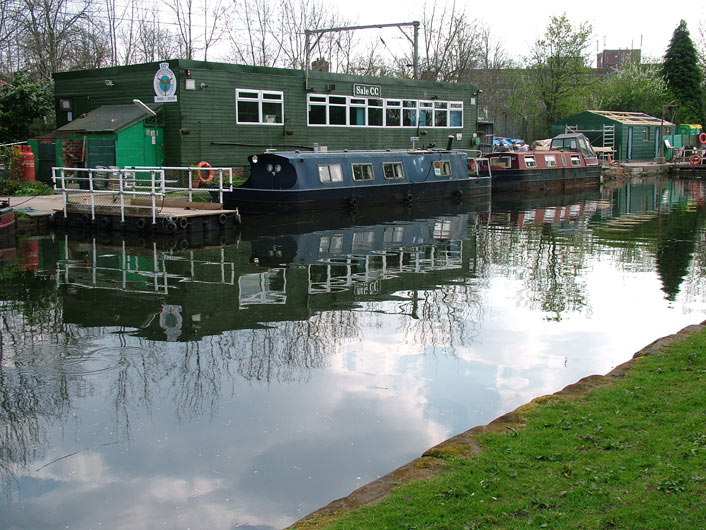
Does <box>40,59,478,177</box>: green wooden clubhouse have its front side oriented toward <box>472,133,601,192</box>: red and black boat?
no

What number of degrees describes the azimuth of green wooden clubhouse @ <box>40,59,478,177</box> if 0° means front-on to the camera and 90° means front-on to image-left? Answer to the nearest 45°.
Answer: approximately 315°

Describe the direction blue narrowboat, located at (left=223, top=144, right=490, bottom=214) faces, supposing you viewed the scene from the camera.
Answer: facing the viewer and to the left of the viewer

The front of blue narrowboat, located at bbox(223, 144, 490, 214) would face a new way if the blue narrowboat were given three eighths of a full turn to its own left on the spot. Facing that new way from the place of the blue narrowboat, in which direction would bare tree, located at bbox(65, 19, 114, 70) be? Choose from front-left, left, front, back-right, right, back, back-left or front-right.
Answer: back-left

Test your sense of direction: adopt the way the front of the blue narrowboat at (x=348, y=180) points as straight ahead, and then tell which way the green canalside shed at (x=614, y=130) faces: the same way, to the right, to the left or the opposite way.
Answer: to the left

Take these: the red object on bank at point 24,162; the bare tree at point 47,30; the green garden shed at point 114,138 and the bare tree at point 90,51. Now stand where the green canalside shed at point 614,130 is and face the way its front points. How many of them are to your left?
0

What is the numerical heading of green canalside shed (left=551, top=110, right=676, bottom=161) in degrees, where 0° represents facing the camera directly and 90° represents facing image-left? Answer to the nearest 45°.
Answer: approximately 315°

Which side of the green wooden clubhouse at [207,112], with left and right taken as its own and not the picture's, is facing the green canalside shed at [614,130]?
left

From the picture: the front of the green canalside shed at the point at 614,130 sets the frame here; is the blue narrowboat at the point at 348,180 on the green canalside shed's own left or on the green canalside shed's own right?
on the green canalside shed's own right

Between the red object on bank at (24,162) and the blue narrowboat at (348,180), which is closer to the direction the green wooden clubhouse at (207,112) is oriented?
the blue narrowboat

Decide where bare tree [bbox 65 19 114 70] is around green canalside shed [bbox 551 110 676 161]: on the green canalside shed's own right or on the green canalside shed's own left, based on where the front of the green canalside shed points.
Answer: on the green canalside shed's own right

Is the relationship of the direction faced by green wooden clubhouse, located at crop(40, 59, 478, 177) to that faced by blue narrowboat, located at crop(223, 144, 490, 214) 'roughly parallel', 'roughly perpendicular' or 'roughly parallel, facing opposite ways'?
roughly perpendicular

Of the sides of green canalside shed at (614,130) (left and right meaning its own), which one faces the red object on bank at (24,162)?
right

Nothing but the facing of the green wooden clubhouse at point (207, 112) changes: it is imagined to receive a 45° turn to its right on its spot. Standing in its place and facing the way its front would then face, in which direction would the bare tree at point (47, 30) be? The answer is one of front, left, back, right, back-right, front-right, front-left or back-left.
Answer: back-right

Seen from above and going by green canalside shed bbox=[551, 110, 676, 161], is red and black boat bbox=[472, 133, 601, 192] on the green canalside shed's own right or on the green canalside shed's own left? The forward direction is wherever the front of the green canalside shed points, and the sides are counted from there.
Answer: on the green canalside shed's own right

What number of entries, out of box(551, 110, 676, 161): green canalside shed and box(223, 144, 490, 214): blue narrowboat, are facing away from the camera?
0

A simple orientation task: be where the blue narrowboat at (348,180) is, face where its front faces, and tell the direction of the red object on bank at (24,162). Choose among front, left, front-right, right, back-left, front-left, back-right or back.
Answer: front-right

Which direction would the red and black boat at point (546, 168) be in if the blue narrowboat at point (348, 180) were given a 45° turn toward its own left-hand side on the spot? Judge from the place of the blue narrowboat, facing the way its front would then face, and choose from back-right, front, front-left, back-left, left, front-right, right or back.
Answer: back-left

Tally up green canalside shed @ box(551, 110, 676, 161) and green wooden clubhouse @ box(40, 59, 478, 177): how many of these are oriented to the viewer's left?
0
